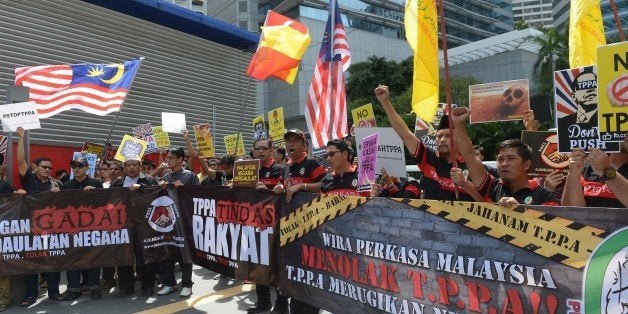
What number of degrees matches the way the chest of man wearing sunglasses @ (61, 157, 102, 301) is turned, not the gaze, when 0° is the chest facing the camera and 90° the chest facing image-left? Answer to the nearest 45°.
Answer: approximately 0°

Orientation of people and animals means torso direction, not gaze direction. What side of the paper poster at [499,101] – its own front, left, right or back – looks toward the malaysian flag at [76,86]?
right

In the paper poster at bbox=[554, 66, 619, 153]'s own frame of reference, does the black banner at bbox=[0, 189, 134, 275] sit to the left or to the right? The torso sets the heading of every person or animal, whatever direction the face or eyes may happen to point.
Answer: on its right

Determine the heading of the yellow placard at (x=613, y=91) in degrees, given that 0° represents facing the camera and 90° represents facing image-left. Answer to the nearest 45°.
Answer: approximately 0°

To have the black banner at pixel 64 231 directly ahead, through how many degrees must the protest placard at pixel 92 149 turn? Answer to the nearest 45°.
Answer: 0° — it already faces it
